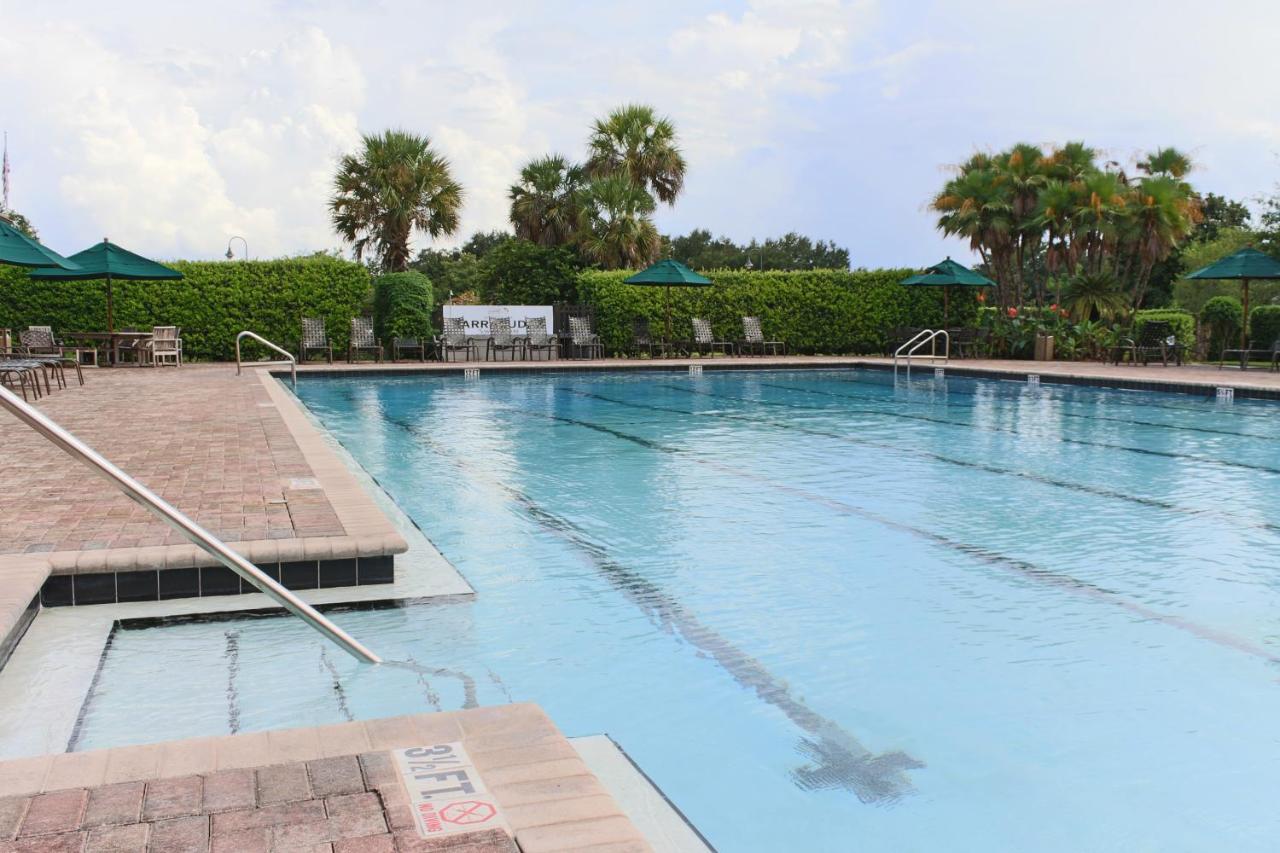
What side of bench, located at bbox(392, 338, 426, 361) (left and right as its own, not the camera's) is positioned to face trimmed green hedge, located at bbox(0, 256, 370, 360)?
right

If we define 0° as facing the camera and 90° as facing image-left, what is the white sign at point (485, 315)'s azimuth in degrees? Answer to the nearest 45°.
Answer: approximately 0°

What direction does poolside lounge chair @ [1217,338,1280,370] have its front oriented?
to the viewer's left

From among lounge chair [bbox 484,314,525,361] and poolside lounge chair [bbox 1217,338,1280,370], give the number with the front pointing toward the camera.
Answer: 1

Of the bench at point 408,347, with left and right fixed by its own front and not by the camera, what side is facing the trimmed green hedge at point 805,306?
left

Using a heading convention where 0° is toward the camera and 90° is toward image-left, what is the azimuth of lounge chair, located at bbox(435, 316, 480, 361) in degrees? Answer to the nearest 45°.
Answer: approximately 0°

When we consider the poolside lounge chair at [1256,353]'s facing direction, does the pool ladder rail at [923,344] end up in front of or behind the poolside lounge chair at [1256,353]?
in front

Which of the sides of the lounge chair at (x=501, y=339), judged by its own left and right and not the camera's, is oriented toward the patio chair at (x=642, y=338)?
left

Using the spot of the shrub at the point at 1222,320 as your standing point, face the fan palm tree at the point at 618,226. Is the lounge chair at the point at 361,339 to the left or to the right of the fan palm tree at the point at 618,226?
left

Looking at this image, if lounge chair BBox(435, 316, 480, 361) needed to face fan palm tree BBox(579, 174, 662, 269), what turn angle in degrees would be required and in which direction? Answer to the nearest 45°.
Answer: approximately 135° to its left

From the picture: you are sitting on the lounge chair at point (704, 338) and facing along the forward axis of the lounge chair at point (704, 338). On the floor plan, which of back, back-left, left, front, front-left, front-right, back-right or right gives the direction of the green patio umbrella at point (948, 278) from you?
front-left

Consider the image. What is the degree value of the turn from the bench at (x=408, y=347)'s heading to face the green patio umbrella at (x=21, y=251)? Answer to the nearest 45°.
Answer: approximately 45° to its right
